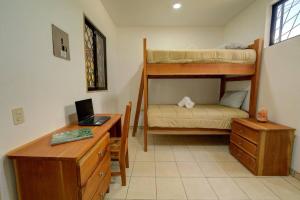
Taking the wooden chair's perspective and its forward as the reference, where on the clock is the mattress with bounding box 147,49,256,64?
The mattress is roughly at 5 o'clock from the wooden chair.

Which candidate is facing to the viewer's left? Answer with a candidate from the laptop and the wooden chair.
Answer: the wooden chair

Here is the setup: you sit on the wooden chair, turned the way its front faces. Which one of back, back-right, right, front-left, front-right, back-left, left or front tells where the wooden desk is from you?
front-left

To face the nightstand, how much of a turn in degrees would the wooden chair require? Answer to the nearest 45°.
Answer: approximately 180°

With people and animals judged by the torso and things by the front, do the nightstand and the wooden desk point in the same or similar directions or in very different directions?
very different directions

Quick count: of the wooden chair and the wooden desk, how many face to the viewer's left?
1

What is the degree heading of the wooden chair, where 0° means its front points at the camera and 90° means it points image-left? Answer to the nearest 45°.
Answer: approximately 90°

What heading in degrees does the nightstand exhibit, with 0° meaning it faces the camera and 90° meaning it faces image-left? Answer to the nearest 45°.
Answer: approximately 45°

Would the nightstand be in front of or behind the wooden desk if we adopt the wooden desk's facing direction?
in front

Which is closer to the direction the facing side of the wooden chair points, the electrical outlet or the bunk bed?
the electrical outlet

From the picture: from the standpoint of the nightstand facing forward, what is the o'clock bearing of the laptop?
The laptop is roughly at 12 o'clock from the nightstand.
